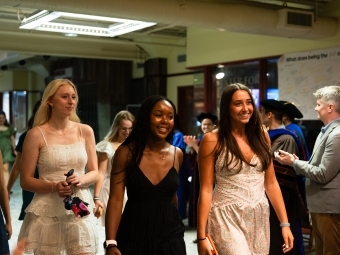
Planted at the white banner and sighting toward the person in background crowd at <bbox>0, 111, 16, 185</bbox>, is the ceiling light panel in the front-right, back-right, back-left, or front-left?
front-left

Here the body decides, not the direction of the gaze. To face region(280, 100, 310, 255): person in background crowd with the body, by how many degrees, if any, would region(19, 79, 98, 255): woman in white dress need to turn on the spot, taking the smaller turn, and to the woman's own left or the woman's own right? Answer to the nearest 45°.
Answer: approximately 90° to the woman's own left

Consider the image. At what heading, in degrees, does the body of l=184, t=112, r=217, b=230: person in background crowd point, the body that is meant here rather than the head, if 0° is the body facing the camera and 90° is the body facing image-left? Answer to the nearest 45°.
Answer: approximately 45°

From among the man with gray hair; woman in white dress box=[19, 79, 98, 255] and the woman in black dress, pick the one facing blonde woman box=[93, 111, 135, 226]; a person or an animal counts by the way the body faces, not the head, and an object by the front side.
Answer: the man with gray hair

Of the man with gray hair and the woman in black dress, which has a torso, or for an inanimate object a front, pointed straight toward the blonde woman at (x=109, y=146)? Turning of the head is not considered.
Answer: the man with gray hair

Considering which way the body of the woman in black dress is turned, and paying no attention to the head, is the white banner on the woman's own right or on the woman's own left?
on the woman's own left

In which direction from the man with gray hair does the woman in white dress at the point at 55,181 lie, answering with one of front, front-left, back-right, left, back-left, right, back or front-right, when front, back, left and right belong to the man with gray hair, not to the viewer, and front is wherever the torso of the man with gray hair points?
front-left

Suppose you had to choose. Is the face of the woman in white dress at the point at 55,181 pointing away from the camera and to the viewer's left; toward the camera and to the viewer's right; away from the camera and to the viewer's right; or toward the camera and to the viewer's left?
toward the camera and to the viewer's right

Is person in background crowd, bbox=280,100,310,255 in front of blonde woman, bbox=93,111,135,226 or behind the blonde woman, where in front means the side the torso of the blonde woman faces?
in front

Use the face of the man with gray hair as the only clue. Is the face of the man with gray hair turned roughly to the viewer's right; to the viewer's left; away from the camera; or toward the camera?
to the viewer's left

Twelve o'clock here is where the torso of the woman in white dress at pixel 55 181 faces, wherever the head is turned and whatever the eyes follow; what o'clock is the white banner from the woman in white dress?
The white banner is roughly at 9 o'clock from the woman in white dress.

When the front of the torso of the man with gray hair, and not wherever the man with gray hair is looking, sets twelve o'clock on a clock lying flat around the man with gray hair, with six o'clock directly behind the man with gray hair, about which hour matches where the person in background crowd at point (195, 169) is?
The person in background crowd is roughly at 2 o'clock from the man with gray hair.

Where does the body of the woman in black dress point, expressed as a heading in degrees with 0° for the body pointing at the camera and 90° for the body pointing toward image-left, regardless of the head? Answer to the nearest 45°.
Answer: approximately 315°

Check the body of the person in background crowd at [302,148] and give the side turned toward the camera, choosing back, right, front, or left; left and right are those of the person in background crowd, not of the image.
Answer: left

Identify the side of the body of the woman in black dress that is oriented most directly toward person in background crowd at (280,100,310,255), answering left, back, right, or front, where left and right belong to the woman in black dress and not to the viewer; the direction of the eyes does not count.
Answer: left

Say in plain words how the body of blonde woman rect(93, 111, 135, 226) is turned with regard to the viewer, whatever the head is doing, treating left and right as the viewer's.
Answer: facing the viewer and to the right of the viewer

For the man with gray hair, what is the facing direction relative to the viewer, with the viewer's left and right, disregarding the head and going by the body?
facing to the left of the viewer

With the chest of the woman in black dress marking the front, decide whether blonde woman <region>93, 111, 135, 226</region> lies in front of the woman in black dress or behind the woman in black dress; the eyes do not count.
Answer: behind

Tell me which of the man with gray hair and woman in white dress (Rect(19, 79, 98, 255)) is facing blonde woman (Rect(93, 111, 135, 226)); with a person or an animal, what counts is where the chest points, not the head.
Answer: the man with gray hair
